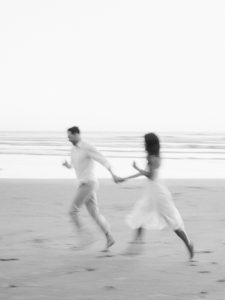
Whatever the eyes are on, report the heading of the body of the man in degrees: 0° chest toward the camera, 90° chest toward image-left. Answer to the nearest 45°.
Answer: approximately 90°

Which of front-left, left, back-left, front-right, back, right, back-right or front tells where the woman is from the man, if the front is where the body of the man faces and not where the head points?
back-left

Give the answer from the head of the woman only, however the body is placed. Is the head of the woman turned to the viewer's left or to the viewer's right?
to the viewer's left
